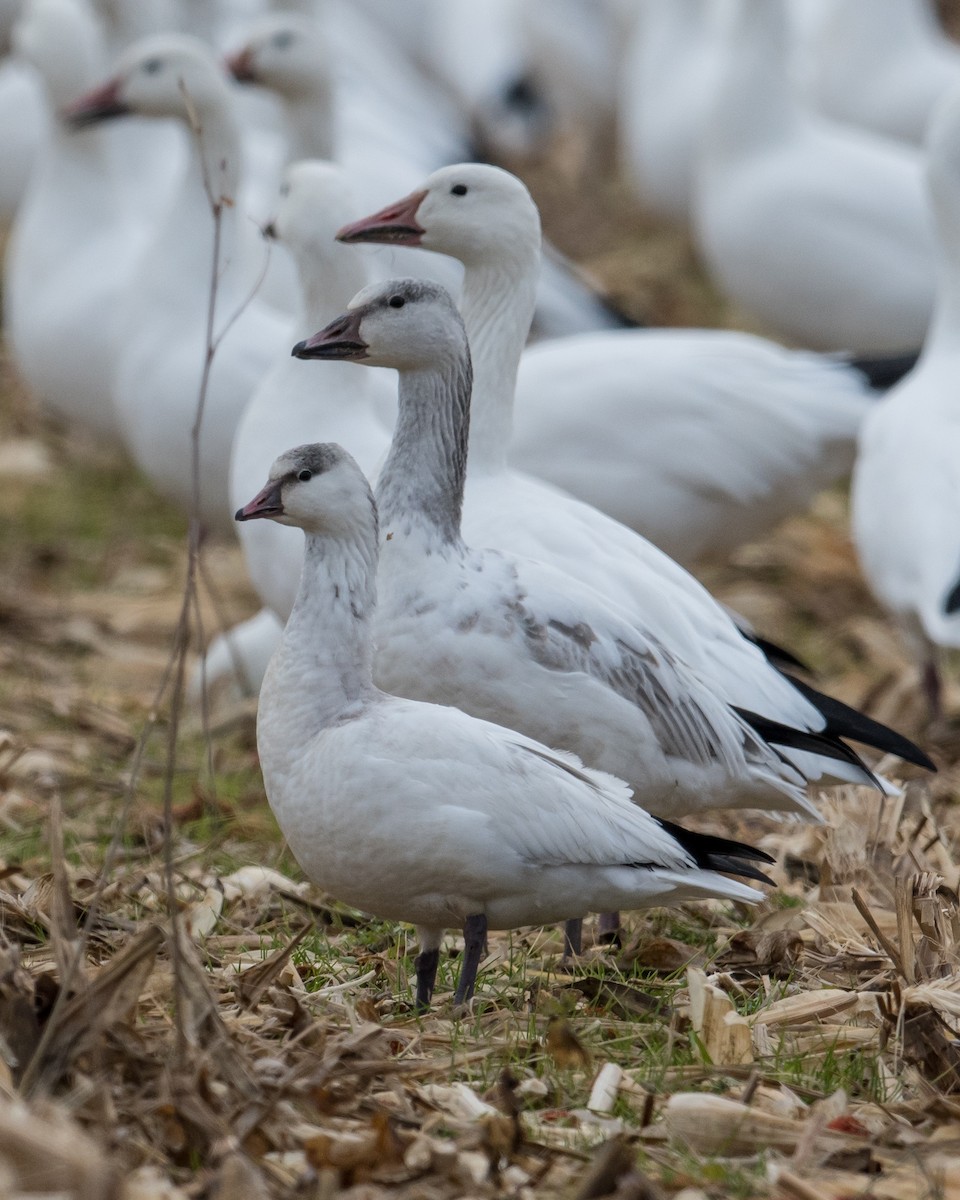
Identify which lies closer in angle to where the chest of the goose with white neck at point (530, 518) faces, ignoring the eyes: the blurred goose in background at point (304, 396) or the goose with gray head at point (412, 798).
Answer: the blurred goose in background

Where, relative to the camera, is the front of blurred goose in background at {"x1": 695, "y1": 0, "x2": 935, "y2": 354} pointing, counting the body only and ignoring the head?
to the viewer's left

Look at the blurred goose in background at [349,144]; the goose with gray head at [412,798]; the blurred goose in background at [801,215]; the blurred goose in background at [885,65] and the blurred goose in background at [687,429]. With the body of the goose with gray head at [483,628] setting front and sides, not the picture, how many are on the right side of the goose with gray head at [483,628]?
4

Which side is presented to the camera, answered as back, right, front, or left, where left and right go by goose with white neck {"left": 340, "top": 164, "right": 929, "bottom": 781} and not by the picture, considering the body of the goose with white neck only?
left

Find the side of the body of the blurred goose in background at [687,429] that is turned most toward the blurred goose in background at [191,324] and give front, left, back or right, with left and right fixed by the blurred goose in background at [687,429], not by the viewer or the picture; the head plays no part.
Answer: front

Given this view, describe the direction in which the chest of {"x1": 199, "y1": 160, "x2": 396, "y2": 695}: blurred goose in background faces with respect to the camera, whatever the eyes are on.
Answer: to the viewer's left

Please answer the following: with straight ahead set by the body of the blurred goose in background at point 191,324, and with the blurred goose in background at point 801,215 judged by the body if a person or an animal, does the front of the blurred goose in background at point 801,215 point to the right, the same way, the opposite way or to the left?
the same way

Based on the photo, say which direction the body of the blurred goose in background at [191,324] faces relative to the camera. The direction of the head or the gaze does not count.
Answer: to the viewer's left

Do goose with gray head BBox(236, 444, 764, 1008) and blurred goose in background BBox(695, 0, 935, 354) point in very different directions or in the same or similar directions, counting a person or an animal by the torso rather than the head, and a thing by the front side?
same or similar directions

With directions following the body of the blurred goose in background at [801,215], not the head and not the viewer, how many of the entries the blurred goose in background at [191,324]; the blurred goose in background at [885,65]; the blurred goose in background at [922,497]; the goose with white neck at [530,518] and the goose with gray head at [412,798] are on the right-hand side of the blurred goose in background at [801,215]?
1

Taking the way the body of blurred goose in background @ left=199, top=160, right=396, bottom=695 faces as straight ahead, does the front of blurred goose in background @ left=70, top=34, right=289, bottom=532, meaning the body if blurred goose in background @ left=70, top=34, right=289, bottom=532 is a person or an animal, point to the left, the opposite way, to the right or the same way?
the same way

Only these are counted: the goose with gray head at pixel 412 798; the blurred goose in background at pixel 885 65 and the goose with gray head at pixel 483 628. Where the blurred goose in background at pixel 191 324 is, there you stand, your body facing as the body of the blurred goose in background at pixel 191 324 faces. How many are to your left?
2

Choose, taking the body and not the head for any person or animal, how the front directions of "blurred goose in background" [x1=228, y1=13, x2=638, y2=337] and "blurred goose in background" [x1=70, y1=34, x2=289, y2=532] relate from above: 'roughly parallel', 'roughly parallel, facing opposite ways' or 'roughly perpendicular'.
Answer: roughly parallel

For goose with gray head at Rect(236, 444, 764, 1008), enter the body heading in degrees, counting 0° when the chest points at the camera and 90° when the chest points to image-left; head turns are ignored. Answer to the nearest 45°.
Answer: approximately 90°

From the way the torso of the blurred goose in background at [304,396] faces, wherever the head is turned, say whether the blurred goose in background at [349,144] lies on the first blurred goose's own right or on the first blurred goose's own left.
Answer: on the first blurred goose's own right

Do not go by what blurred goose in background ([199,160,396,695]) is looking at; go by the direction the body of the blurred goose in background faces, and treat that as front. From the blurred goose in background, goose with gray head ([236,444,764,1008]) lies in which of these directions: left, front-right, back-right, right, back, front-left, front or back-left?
left

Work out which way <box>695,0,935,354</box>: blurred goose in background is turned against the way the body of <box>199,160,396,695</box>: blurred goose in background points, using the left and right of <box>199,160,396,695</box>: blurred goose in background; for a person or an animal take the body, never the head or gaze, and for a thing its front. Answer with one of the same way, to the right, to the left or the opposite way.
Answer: the same way

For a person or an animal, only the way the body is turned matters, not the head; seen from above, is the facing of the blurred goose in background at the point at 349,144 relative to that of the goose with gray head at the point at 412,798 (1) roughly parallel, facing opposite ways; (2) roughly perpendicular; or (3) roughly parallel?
roughly parallel
